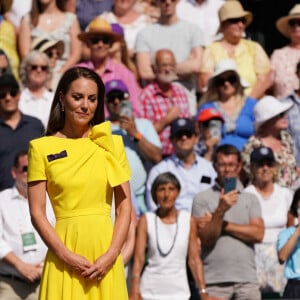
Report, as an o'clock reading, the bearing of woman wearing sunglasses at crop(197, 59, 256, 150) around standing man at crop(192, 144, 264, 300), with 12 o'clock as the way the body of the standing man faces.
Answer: The woman wearing sunglasses is roughly at 6 o'clock from the standing man.

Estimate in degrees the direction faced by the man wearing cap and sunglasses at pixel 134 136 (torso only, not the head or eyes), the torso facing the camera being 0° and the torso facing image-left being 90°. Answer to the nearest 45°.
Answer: approximately 0°

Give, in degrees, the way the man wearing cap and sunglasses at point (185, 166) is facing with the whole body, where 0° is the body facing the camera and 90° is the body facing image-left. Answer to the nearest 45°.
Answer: approximately 0°

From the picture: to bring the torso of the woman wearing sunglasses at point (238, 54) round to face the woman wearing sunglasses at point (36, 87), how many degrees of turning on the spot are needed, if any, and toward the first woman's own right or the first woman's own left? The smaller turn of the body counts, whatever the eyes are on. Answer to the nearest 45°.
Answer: approximately 45° to the first woman's own right
